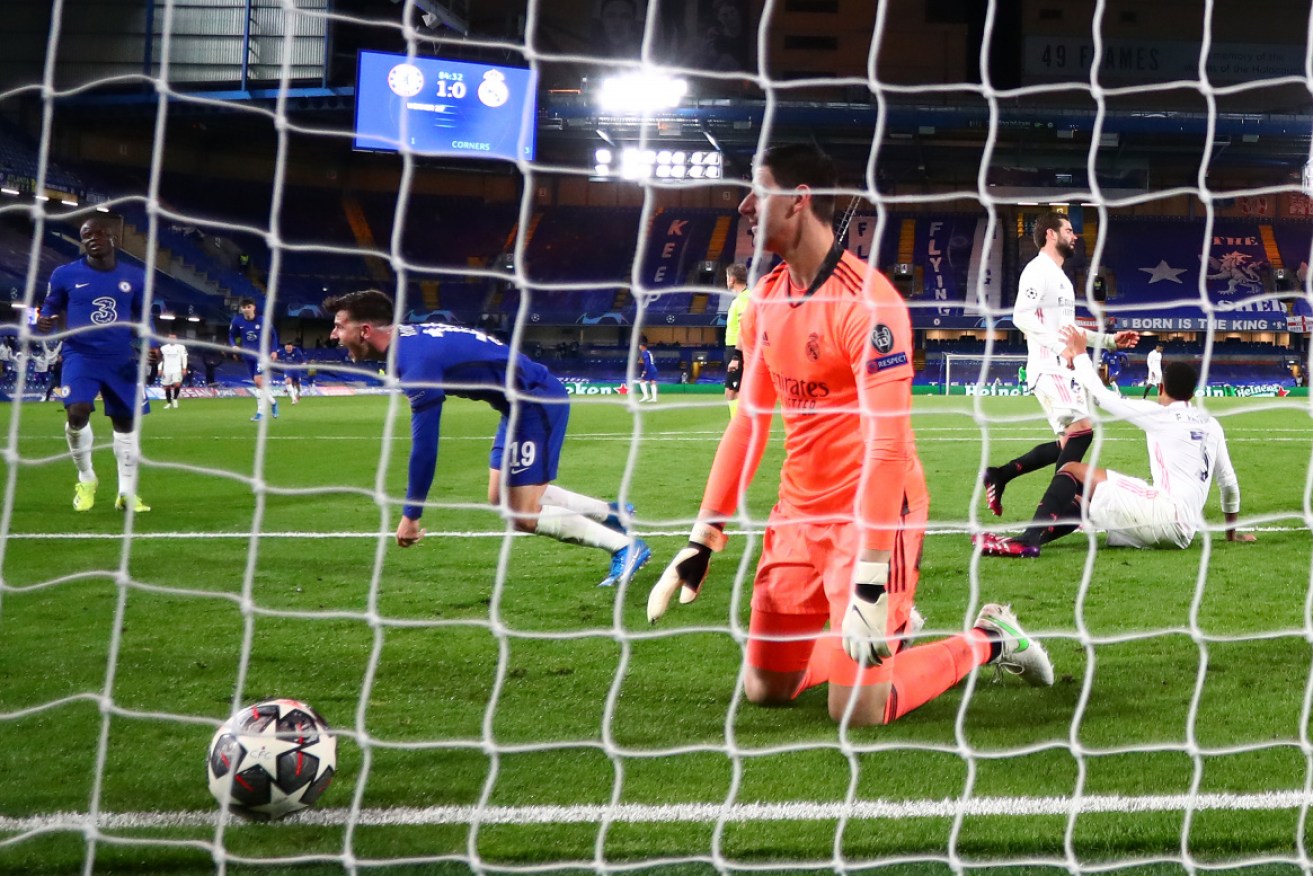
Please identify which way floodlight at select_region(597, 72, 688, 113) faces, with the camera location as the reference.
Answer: facing the viewer

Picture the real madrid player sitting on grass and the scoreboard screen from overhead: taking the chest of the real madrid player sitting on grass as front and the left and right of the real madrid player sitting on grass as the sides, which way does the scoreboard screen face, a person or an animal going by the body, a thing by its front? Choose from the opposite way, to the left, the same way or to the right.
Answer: the opposite way

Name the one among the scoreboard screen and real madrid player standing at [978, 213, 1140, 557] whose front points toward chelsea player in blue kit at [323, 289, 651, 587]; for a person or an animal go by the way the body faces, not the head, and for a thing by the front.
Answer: the scoreboard screen

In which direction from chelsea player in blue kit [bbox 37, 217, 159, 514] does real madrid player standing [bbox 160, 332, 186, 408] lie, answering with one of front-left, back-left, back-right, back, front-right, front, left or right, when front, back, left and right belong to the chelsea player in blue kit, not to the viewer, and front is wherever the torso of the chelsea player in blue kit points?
back

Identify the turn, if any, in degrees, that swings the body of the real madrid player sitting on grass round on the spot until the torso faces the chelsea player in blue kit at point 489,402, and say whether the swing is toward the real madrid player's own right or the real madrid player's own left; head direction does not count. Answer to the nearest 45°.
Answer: approximately 90° to the real madrid player's own left

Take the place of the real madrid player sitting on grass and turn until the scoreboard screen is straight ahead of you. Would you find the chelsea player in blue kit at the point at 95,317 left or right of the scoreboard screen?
left

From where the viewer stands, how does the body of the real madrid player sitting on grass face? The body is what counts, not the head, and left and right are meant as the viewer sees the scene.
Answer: facing away from the viewer and to the left of the viewer

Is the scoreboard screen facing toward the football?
yes

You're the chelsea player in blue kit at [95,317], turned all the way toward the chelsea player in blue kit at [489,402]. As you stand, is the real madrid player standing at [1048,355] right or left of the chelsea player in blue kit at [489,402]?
left

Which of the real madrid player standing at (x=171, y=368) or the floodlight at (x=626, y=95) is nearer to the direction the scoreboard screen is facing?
the real madrid player standing
